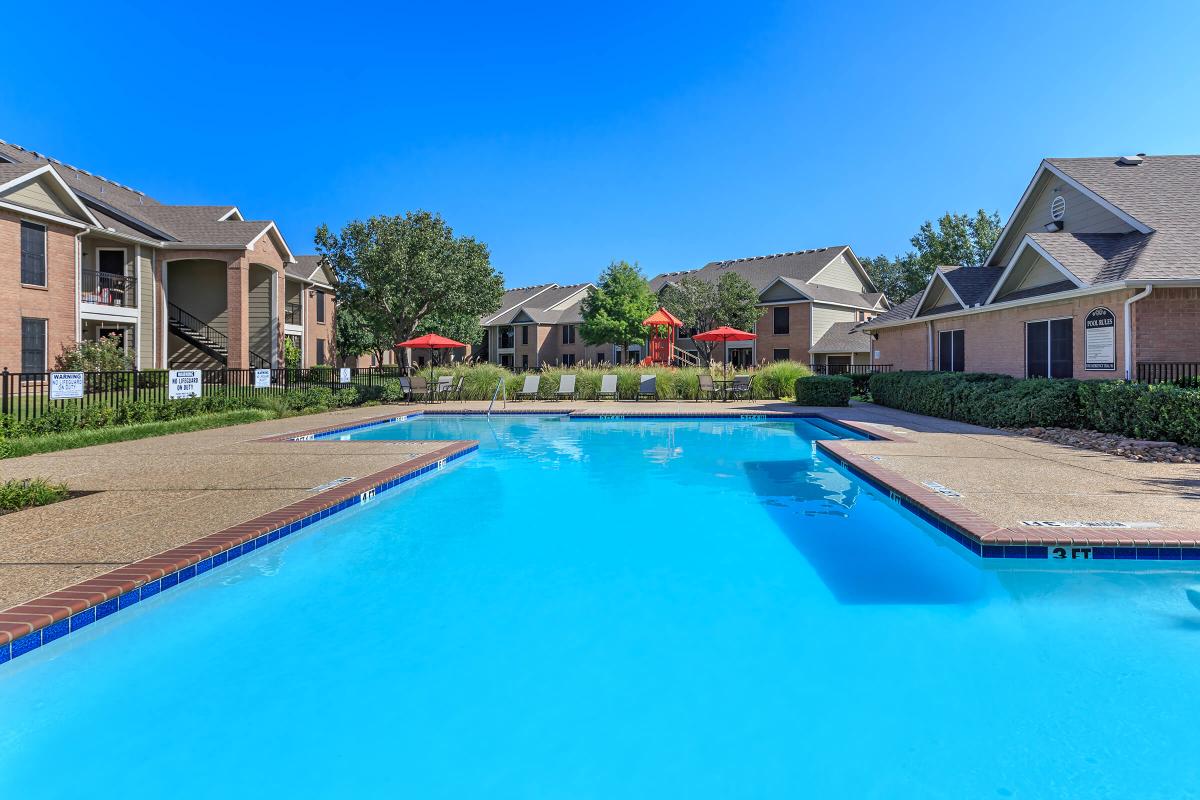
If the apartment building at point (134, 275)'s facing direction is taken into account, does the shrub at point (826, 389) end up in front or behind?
in front

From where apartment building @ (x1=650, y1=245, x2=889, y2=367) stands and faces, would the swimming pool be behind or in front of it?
in front

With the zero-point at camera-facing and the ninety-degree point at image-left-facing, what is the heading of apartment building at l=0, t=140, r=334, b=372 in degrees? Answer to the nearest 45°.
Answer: approximately 315°

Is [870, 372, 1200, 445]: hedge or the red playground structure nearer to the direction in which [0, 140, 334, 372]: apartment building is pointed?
the hedge

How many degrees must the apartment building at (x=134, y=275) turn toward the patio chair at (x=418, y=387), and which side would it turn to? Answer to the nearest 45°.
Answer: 0° — it already faces it
